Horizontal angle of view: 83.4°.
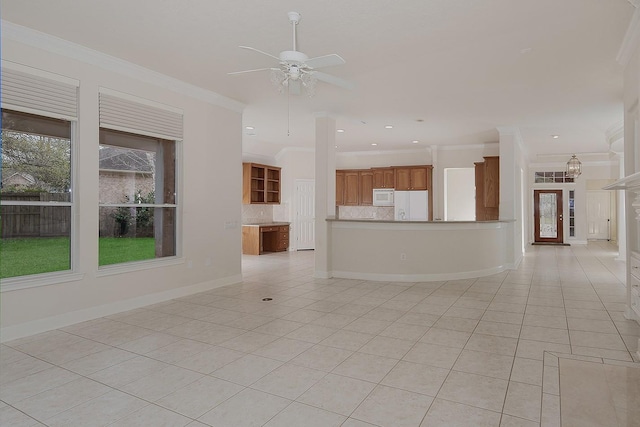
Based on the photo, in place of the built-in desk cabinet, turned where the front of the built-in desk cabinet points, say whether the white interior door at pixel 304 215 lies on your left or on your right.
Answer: on your left

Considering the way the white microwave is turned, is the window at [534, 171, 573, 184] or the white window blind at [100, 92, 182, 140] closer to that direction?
the white window blind

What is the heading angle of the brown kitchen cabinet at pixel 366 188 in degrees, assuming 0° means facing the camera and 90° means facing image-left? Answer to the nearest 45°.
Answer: approximately 0°

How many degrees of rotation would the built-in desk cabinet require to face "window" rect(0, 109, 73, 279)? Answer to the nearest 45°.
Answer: approximately 45° to its right

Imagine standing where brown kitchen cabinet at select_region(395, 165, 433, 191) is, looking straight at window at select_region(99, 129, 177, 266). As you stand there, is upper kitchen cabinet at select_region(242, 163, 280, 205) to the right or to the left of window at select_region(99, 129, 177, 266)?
right

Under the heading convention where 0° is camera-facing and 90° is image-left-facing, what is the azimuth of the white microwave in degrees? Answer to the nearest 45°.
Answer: approximately 0°

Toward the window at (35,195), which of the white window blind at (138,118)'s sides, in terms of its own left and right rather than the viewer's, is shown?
right

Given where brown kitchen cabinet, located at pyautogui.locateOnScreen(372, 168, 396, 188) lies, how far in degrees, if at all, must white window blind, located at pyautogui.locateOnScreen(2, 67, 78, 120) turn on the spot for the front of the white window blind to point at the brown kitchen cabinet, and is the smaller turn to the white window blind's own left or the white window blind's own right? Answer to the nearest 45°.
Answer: approximately 45° to the white window blind's own left
